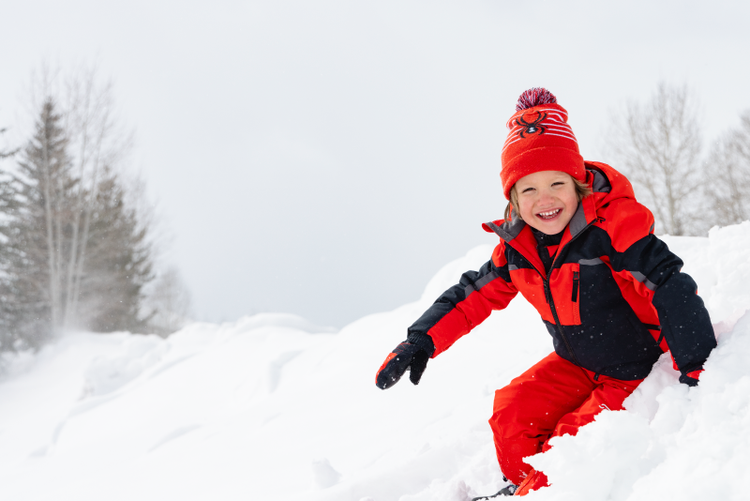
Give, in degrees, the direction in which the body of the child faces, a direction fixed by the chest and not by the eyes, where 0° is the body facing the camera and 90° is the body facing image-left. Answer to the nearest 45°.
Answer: approximately 45°

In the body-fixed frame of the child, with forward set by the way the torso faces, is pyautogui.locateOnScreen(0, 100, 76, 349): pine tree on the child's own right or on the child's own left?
on the child's own right

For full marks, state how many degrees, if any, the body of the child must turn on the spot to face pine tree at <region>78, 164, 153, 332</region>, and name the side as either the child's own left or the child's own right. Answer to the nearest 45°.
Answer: approximately 90° to the child's own right
